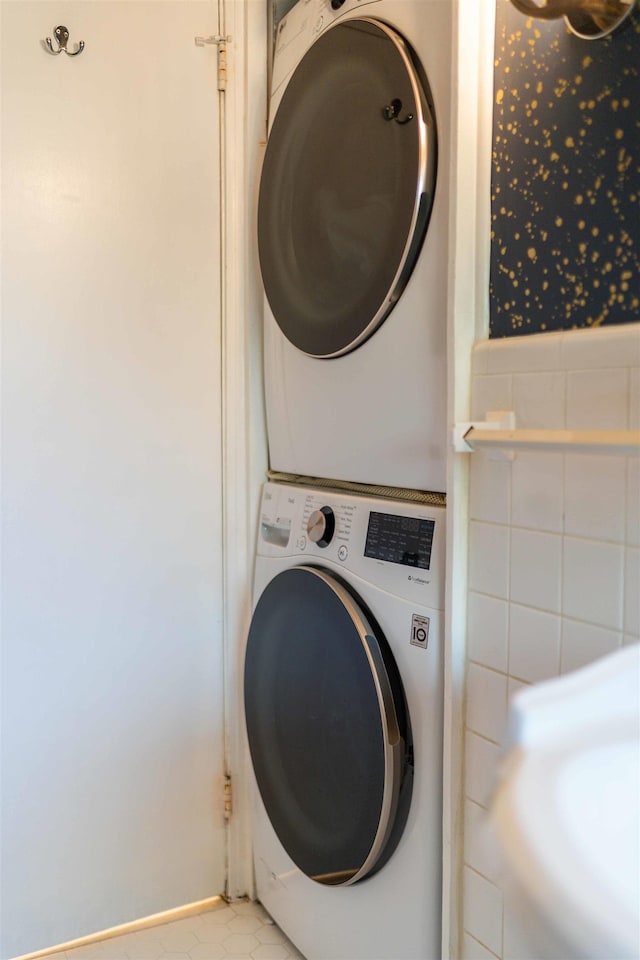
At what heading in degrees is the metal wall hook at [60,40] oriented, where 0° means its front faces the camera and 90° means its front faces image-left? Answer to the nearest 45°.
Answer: approximately 0°

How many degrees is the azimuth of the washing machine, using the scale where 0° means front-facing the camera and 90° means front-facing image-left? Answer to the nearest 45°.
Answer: approximately 45°

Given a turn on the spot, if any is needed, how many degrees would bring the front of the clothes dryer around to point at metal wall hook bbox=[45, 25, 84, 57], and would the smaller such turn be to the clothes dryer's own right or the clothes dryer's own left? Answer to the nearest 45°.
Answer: approximately 45° to the clothes dryer's own right

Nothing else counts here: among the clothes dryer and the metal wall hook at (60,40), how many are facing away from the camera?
0

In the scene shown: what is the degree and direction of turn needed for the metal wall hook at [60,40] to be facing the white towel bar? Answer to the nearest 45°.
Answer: approximately 45° to its left

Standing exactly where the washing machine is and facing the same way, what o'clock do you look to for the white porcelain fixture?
The white porcelain fixture is roughly at 10 o'clock from the washing machine.

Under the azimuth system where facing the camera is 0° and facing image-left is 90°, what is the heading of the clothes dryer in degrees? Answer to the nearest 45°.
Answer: approximately 45°

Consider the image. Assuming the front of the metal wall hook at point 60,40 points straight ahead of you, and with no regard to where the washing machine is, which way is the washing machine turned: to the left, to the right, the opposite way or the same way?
to the right

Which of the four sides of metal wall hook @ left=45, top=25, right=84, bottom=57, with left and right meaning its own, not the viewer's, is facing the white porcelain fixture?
front
